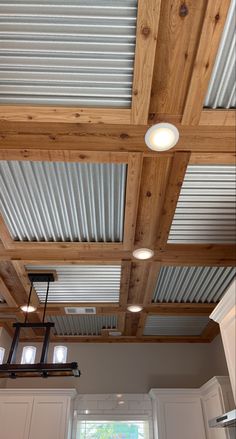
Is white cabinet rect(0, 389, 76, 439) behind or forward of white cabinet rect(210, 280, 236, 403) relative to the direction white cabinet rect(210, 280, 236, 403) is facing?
forward

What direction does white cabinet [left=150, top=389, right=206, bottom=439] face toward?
toward the camera

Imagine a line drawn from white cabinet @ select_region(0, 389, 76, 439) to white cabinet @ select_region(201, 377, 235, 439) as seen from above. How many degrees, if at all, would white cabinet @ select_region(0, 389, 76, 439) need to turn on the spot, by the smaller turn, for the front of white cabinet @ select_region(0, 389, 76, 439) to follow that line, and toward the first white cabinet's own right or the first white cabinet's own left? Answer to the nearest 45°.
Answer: approximately 45° to the first white cabinet's own left

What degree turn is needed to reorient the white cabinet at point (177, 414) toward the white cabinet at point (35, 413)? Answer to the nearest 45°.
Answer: approximately 90° to its right

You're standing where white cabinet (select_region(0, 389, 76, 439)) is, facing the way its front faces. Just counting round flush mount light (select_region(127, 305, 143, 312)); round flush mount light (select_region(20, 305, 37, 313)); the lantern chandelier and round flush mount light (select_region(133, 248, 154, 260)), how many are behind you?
0

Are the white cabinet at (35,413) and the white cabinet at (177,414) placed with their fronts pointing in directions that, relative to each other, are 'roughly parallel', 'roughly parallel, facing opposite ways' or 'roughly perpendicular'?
roughly parallel

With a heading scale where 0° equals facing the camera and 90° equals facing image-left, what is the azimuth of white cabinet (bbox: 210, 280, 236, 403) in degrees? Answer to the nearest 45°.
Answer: approximately 90°

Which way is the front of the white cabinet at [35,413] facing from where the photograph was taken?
facing the viewer

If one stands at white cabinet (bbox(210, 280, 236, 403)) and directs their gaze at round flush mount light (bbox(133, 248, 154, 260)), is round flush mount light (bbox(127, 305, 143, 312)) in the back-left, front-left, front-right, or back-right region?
front-right

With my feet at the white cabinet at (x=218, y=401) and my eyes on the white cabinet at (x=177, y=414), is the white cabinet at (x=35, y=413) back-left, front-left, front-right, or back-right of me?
front-left

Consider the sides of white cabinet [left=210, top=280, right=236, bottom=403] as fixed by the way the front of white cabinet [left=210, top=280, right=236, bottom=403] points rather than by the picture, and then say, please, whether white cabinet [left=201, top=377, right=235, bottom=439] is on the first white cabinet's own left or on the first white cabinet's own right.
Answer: on the first white cabinet's own right

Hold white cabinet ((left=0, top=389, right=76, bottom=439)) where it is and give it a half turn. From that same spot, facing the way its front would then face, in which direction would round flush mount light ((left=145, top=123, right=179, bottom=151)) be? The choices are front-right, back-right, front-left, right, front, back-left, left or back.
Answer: back

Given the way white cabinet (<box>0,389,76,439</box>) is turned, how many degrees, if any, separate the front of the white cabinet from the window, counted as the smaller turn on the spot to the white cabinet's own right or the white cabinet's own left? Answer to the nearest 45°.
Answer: approximately 90° to the white cabinet's own left

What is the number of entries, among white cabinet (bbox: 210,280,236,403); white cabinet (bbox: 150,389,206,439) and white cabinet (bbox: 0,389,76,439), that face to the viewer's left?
1

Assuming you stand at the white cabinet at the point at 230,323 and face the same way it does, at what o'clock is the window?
The window is roughly at 2 o'clock from the white cabinet.

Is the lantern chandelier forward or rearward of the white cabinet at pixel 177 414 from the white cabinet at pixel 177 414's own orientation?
forward

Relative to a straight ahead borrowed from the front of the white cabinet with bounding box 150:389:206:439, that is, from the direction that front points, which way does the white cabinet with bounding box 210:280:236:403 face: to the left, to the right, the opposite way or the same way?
to the right
